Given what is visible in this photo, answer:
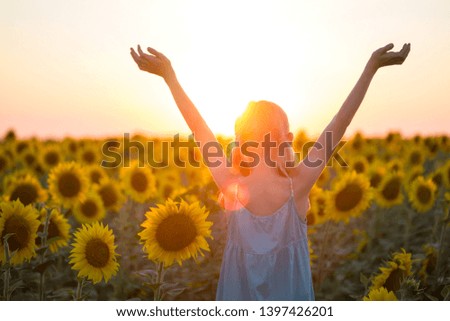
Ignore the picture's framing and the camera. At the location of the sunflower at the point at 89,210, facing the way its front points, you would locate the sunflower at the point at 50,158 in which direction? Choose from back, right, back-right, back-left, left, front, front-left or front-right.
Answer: back

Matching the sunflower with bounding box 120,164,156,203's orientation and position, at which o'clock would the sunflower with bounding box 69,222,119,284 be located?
the sunflower with bounding box 69,222,119,284 is roughly at 12 o'clock from the sunflower with bounding box 120,164,156,203.

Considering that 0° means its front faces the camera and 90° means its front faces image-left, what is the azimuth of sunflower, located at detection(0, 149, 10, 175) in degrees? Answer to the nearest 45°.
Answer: approximately 0°

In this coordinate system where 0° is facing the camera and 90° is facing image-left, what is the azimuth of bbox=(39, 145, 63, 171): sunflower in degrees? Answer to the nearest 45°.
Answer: approximately 0°

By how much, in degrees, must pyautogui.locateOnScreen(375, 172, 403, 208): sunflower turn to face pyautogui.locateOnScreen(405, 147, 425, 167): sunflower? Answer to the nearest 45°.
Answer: approximately 180°

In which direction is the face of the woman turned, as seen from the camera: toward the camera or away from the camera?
away from the camera

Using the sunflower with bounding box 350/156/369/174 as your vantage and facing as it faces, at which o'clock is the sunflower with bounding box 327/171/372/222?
the sunflower with bounding box 327/171/372/222 is roughly at 12 o'clock from the sunflower with bounding box 350/156/369/174.

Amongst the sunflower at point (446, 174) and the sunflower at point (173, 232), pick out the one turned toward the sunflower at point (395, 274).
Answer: the sunflower at point (446, 174)

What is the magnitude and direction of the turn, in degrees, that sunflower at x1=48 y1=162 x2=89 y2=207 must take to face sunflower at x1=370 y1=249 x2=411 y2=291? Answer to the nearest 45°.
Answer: approximately 45° to its left

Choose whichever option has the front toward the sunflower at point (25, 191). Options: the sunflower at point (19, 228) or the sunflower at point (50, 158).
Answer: the sunflower at point (50, 158)

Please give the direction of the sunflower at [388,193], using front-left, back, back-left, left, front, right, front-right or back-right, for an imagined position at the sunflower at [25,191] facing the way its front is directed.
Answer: left
